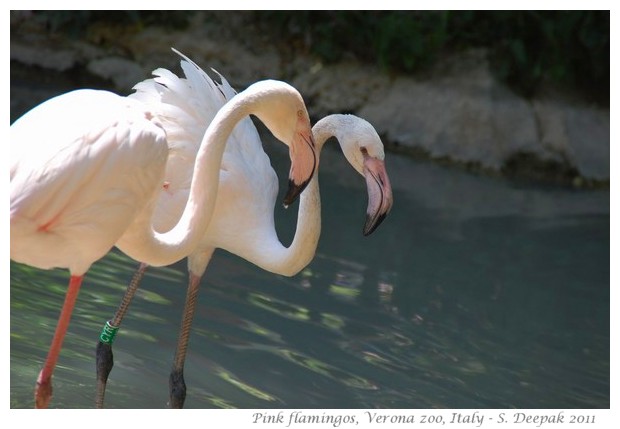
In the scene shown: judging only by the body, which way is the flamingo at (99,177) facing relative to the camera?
to the viewer's right

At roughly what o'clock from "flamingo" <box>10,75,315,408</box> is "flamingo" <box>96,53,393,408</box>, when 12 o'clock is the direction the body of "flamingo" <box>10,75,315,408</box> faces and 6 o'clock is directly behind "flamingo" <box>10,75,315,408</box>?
"flamingo" <box>96,53,393,408</box> is roughly at 10 o'clock from "flamingo" <box>10,75,315,408</box>.

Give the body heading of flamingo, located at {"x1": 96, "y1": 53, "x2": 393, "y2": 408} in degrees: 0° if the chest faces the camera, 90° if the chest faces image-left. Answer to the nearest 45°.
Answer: approximately 270°

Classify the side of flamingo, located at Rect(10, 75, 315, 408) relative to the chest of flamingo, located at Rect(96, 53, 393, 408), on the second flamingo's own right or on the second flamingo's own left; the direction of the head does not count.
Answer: on the second flamingo's own right

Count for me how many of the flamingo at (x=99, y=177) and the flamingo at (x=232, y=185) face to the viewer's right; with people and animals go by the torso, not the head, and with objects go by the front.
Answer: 2
